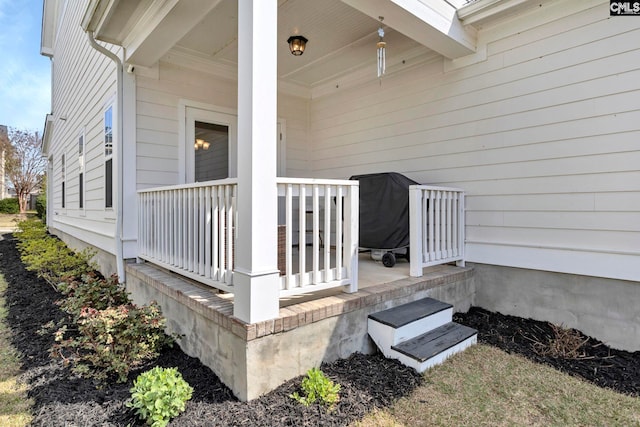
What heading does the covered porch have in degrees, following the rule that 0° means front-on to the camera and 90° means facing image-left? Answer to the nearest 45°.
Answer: approximately 315°

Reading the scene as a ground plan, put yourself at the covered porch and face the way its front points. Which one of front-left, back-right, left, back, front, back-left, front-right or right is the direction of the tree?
back

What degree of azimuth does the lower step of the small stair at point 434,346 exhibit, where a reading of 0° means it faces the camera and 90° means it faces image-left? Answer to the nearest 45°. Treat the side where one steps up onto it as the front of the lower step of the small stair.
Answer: approximately 315°

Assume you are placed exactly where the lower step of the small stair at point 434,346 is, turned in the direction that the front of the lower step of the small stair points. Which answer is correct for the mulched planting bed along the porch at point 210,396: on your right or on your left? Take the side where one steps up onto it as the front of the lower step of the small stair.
on your right

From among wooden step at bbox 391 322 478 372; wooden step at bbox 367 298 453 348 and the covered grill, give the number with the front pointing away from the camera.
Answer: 0

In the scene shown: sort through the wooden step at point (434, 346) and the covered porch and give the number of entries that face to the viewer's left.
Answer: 0

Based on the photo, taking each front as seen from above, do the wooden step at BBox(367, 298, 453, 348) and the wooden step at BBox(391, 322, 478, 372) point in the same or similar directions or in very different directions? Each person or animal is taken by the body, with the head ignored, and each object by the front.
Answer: same or similar directions

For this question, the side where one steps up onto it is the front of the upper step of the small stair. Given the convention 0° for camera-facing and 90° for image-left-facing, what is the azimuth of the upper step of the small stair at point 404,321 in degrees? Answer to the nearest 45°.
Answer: approximately 315°

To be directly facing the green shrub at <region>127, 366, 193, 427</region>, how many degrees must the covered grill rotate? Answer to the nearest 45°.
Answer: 0° — it already faces it

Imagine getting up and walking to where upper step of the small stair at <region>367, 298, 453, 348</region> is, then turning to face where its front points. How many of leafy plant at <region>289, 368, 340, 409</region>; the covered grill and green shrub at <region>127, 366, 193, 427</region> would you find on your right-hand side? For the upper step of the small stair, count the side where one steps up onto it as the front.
2

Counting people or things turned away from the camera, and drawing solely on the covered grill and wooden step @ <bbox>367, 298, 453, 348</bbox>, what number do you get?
0

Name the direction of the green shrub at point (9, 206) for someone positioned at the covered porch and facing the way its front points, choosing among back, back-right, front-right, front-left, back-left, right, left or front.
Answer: back
